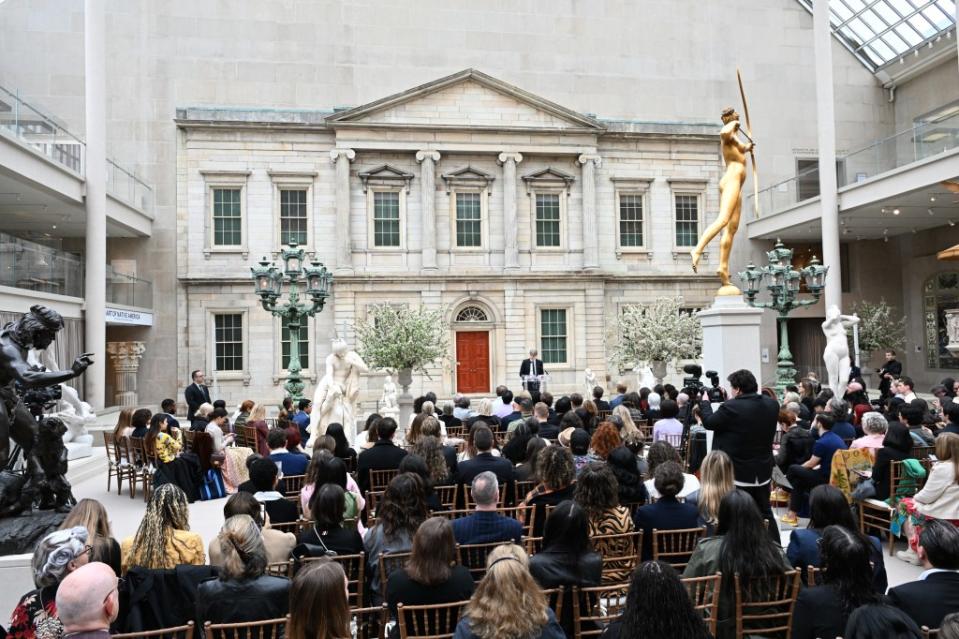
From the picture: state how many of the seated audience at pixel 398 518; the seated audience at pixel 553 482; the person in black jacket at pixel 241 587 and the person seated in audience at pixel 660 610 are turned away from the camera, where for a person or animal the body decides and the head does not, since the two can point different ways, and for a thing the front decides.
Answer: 4

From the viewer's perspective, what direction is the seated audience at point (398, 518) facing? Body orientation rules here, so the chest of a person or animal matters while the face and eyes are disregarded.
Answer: away from the camera

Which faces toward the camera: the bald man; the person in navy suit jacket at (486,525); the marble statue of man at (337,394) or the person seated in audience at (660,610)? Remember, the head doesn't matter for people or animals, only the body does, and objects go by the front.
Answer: the marble statue of man

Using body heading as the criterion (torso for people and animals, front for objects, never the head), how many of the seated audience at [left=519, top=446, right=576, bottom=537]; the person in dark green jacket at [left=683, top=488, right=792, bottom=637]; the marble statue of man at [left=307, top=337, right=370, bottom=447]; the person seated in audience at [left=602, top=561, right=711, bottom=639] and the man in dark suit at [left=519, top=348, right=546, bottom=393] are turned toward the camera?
2

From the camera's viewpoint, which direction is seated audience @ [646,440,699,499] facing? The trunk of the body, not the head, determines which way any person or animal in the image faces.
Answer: away from the camera

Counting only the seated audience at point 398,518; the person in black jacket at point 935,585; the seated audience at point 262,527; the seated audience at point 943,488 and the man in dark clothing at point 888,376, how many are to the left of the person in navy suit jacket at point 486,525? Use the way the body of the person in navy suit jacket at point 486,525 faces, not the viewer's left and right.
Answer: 2

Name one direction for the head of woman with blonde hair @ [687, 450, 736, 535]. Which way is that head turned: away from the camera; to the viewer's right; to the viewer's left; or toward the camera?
away from the camera

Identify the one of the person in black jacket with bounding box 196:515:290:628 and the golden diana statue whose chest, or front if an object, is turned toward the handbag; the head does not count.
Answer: the person in black jacket

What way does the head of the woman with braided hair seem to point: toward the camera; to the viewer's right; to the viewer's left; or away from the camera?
away from the camera

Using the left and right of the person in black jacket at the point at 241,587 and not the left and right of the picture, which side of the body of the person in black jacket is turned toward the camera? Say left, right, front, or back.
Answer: back

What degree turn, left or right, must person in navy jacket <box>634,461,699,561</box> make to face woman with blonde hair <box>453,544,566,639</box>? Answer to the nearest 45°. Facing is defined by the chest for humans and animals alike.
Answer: approximately 180°

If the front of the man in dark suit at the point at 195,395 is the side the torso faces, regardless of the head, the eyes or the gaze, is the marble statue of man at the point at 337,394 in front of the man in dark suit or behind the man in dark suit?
in front

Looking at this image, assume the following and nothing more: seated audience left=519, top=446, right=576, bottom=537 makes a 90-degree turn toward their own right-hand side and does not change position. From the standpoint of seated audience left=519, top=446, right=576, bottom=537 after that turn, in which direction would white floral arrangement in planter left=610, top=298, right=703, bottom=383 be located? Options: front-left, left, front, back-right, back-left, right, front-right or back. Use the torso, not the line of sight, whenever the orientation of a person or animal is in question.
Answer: left

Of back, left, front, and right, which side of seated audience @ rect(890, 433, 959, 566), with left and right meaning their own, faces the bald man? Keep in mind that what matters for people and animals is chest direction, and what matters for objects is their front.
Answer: left

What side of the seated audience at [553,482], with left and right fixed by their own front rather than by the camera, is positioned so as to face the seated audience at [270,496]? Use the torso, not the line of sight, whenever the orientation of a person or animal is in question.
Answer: left
